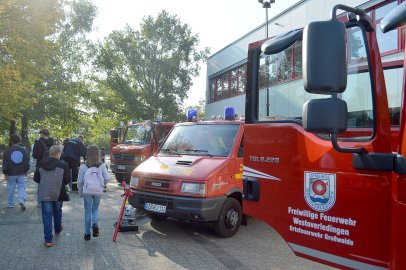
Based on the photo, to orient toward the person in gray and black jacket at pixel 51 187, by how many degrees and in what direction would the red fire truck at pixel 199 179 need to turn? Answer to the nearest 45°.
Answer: approximately 45° to its right

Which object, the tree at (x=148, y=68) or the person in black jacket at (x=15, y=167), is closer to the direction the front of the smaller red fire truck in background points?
the person in black jacket

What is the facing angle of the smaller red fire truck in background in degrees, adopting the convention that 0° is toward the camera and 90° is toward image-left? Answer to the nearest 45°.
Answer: approximately 45°

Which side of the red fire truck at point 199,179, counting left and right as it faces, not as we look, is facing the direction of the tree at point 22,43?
right

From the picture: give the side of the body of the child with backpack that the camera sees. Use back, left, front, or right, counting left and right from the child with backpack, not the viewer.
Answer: back

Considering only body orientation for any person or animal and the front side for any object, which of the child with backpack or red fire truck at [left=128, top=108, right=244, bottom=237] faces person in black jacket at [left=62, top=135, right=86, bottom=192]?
the child with backpack

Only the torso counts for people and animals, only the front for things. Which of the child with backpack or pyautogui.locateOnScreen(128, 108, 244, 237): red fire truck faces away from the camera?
the child with backpack

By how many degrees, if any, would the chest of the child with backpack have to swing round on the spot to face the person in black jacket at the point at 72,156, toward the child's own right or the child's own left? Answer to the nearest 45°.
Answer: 0° — they already face them

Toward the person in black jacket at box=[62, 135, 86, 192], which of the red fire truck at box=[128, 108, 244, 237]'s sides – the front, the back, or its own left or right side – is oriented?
right
